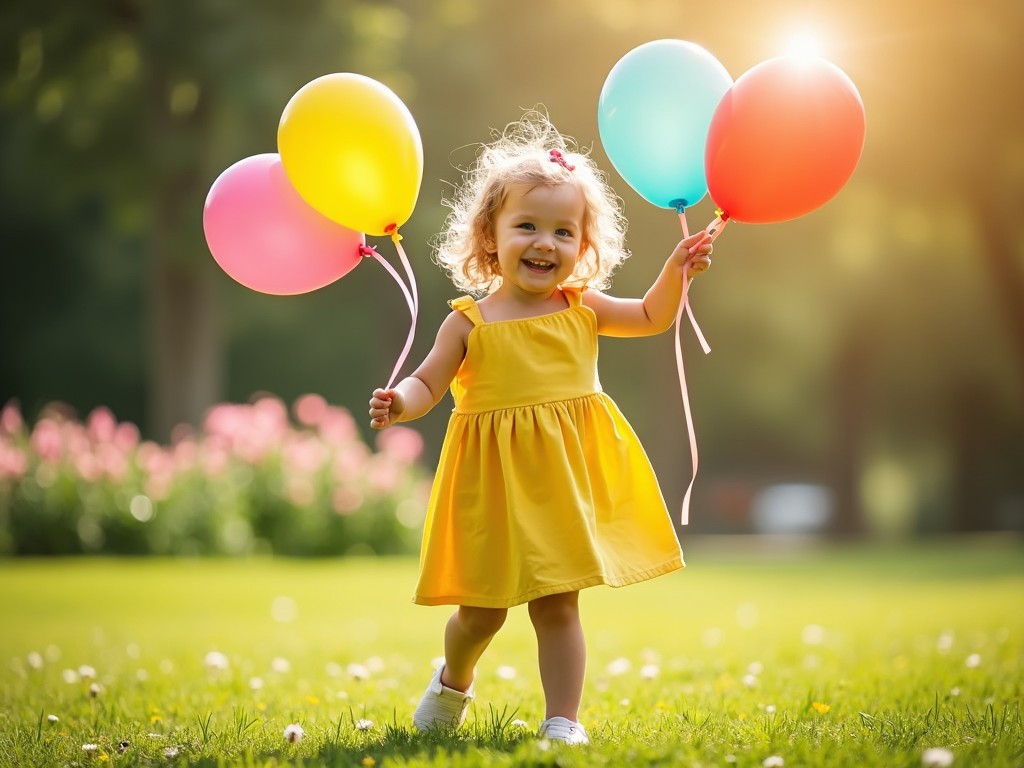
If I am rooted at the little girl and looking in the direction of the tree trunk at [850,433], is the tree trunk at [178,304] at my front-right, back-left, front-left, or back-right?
front-left

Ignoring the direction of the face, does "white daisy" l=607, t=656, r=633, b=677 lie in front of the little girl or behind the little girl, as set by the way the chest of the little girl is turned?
behind

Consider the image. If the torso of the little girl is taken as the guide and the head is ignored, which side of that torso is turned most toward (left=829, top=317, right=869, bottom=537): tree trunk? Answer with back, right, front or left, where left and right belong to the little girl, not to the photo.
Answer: back

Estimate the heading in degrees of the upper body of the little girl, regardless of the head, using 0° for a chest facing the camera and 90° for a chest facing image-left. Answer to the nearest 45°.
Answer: approximately 0°

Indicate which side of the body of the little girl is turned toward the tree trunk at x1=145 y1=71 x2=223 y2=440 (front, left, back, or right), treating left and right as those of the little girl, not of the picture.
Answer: back
